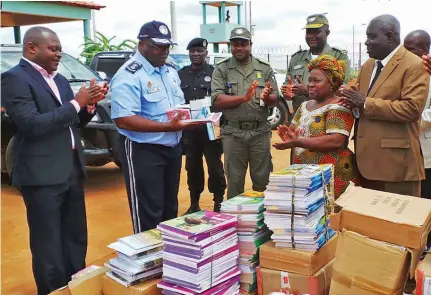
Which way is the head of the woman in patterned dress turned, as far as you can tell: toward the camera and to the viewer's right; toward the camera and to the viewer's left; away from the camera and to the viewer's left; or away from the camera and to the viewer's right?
toward the camera and to the viewer's left

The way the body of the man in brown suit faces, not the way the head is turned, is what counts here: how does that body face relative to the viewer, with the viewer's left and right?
facing the viewer and to the left of the viewer

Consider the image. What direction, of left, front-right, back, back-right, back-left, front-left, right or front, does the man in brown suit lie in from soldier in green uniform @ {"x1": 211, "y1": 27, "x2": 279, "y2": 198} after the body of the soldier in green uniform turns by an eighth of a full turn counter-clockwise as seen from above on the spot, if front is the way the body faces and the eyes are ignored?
front

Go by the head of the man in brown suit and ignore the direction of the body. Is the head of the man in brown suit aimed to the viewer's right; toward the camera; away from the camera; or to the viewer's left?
to the viewer's left

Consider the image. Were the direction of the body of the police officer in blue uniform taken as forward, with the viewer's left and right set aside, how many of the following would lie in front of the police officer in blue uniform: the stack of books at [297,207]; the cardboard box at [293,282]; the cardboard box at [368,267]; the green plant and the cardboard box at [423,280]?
4

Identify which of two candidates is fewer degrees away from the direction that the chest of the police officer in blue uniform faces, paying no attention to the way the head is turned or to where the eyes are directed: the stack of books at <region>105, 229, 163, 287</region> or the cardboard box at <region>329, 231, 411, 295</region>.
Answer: the cardboard box

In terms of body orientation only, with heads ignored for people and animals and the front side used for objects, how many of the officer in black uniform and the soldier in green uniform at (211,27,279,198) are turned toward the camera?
2

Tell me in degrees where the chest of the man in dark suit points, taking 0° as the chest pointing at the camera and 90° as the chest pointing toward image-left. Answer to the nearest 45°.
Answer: approximately 315°

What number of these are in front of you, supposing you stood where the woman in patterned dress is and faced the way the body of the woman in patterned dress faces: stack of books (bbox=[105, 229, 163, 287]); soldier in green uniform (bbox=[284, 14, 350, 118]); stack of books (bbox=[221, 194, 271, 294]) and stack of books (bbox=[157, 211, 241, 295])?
3

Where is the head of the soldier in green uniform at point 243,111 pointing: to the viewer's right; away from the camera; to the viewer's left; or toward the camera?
toward the camera

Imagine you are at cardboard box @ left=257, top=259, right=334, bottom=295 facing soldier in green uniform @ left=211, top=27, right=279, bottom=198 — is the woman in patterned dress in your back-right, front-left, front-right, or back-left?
front-right

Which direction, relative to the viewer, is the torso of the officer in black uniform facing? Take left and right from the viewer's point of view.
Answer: facing the viewer

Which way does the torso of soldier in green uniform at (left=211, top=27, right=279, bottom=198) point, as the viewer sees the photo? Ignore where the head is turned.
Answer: toward the camera

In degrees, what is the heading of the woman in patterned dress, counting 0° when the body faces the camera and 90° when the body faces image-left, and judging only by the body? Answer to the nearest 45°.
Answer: approximately 45°

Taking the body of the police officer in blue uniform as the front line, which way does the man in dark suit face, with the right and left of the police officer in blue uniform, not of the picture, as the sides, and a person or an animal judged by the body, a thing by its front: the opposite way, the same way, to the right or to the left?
the same way

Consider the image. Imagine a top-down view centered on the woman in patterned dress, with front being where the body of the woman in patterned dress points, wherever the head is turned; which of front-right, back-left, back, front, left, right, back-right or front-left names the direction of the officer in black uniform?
right

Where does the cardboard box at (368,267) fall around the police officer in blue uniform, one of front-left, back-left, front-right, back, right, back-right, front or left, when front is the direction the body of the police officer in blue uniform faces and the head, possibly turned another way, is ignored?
front

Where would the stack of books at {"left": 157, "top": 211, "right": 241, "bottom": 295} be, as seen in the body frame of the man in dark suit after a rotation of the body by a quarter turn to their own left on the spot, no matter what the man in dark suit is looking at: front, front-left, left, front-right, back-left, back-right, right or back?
right
